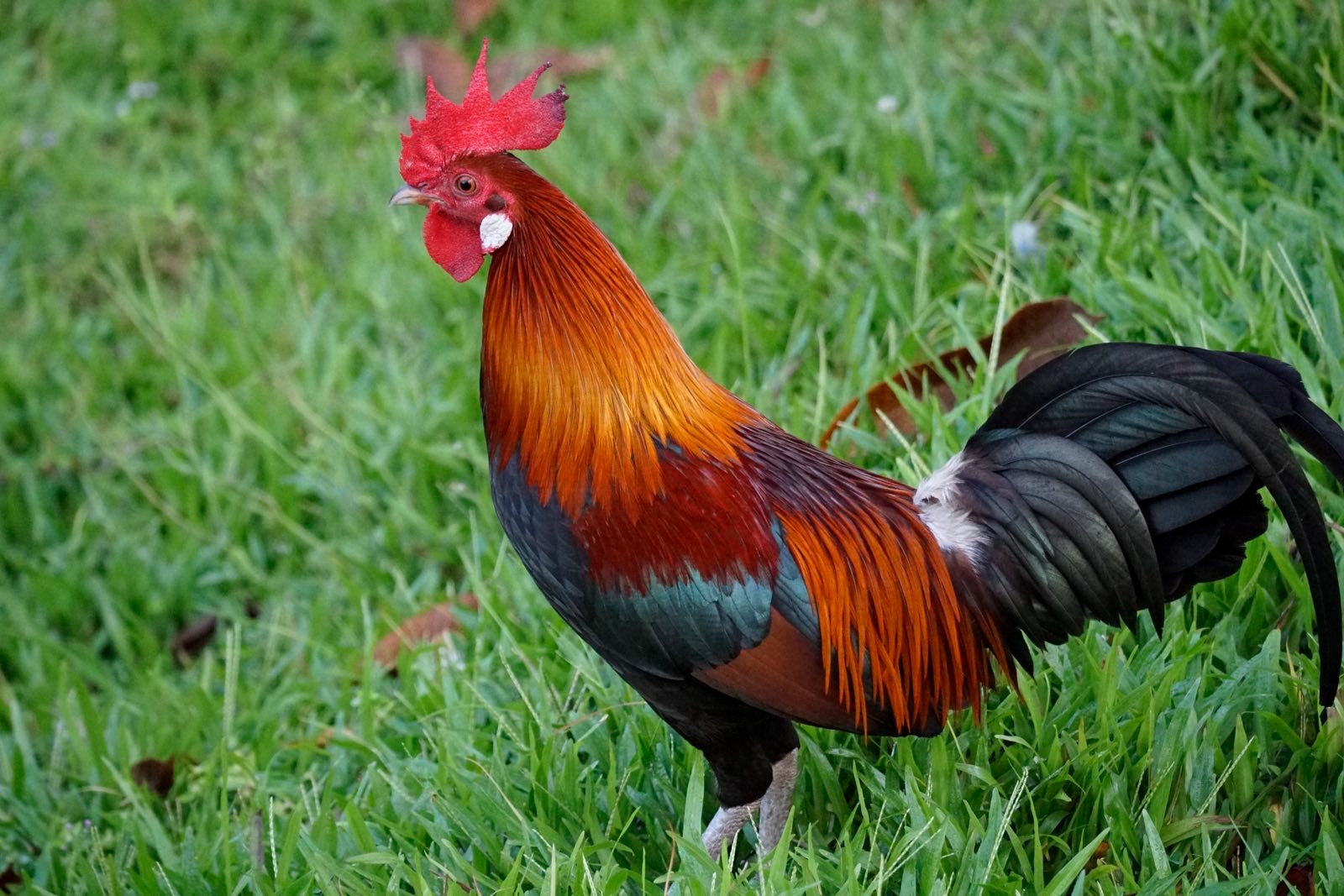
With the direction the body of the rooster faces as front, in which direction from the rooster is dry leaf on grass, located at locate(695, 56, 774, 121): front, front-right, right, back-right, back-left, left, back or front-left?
right

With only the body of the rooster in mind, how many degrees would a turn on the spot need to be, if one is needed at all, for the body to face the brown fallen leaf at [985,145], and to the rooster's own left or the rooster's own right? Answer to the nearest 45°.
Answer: approximately 90° to the rooster's own right

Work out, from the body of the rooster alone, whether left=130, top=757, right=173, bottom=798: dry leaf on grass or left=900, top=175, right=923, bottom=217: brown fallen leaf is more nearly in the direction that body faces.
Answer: the dry leaf on grass

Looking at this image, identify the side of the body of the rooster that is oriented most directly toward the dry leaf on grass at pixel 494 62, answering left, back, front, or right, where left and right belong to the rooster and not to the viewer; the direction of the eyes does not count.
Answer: right

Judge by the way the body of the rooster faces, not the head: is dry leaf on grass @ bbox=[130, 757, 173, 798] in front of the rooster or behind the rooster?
in front

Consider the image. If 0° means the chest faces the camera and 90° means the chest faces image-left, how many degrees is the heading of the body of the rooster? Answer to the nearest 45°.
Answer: approximately 90°

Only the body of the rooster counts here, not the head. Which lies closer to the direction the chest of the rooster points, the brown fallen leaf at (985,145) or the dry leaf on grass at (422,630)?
the dry leaf on grass

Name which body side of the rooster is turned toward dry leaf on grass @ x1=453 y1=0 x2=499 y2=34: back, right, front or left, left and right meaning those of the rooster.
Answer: right

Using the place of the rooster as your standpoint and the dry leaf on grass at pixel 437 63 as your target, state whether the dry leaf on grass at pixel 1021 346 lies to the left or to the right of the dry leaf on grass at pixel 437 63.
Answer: right

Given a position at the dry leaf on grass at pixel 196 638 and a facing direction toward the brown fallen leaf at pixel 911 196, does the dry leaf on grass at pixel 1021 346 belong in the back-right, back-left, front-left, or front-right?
front-right

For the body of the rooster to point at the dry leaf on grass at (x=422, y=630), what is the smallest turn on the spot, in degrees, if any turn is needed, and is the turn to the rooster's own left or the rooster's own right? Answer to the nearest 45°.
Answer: approximately 45° to the rooster's own right
